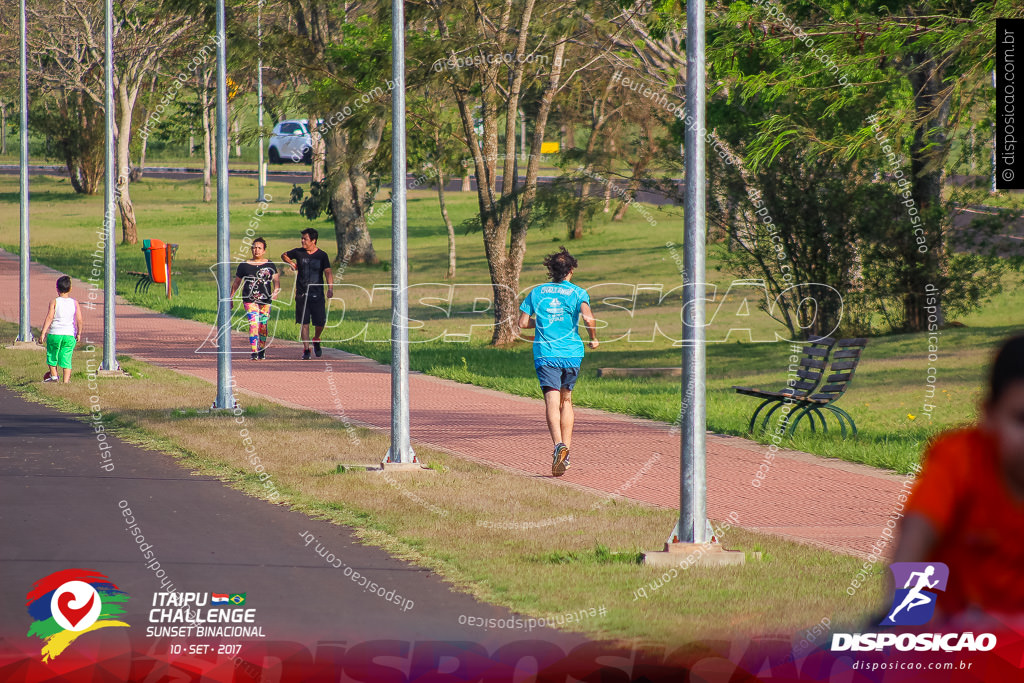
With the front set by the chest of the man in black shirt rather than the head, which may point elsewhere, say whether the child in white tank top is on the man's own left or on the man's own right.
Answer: on the man's own right

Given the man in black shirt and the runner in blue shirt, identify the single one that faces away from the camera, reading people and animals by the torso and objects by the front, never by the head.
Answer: the runner in blue shirt

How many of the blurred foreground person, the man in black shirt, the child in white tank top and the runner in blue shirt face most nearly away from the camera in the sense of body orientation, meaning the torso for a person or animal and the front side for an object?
2

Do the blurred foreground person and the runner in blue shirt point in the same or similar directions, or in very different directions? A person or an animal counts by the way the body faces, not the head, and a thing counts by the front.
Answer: very different directions

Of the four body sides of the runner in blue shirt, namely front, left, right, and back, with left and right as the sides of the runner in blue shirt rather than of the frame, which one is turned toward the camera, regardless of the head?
back

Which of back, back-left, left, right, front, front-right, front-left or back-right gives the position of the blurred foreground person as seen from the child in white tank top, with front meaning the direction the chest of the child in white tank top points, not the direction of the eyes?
back

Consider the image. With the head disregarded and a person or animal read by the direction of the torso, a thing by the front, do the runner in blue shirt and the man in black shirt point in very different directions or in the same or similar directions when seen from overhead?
very different directions

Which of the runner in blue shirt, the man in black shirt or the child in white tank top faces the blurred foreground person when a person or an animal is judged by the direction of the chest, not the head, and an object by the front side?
the man in black shirt

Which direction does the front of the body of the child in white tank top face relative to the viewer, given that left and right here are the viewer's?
facing away from the viewer

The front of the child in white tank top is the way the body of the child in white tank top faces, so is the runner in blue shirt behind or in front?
behind

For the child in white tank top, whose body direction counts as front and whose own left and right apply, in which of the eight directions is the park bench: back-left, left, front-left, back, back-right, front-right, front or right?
back-right
